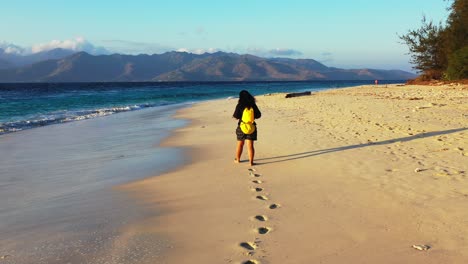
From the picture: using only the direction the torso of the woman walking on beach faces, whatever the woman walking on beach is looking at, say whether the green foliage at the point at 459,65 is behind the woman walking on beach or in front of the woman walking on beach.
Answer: in front

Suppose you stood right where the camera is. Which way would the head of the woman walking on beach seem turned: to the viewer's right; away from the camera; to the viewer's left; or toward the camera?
away from the camera

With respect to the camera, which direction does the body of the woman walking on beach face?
away from the camera

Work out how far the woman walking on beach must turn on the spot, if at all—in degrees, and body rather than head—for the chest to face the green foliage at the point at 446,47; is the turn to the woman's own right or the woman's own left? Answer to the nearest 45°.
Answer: approximately 45° to the woman's own right
